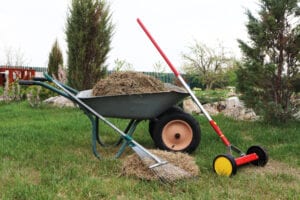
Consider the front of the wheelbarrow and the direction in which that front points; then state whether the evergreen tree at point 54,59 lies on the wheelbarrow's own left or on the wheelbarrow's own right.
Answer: on the wheelbarrow's own left

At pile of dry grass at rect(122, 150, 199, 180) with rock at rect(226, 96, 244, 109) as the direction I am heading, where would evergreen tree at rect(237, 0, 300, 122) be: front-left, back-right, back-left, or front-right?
front-right

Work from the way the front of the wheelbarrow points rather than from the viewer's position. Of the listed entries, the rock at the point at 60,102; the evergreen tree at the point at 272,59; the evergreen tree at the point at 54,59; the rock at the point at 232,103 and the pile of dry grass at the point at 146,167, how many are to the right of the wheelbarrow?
1

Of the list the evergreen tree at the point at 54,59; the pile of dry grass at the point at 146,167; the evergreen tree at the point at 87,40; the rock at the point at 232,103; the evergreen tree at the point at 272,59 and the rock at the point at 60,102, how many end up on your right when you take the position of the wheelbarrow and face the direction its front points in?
1

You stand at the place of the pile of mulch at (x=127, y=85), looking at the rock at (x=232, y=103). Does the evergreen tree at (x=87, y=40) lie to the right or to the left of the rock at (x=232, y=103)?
left

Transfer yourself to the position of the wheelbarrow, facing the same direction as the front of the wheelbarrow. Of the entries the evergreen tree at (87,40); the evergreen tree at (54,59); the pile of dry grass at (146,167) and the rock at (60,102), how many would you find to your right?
1

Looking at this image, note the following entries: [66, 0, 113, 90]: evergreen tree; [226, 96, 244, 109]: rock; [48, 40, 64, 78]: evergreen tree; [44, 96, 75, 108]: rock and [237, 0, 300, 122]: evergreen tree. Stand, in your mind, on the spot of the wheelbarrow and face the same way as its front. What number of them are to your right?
0

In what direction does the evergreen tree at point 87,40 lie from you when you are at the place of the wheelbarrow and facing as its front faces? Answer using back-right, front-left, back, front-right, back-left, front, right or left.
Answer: left

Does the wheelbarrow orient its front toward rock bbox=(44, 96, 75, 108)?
no

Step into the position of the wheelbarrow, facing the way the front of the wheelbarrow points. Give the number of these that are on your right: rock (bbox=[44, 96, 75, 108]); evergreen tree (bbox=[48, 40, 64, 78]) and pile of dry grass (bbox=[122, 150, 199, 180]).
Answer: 1

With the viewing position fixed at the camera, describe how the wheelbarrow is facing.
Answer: facing to the right of the viewer

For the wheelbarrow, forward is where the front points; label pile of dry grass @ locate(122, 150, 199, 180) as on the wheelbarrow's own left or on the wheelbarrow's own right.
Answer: on the wheelbarrow's own right

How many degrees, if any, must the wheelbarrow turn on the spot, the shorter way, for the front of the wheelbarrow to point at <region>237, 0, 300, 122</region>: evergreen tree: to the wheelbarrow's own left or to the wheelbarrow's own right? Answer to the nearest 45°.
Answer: approximately 45° to the wheelbarrow's own left

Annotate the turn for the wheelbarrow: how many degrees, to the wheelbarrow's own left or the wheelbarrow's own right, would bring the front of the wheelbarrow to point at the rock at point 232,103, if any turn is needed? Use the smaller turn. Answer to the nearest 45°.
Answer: approximately 45° to the wheelbarrow's own left

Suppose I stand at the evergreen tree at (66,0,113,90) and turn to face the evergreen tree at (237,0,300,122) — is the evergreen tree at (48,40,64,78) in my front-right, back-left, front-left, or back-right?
back-left
